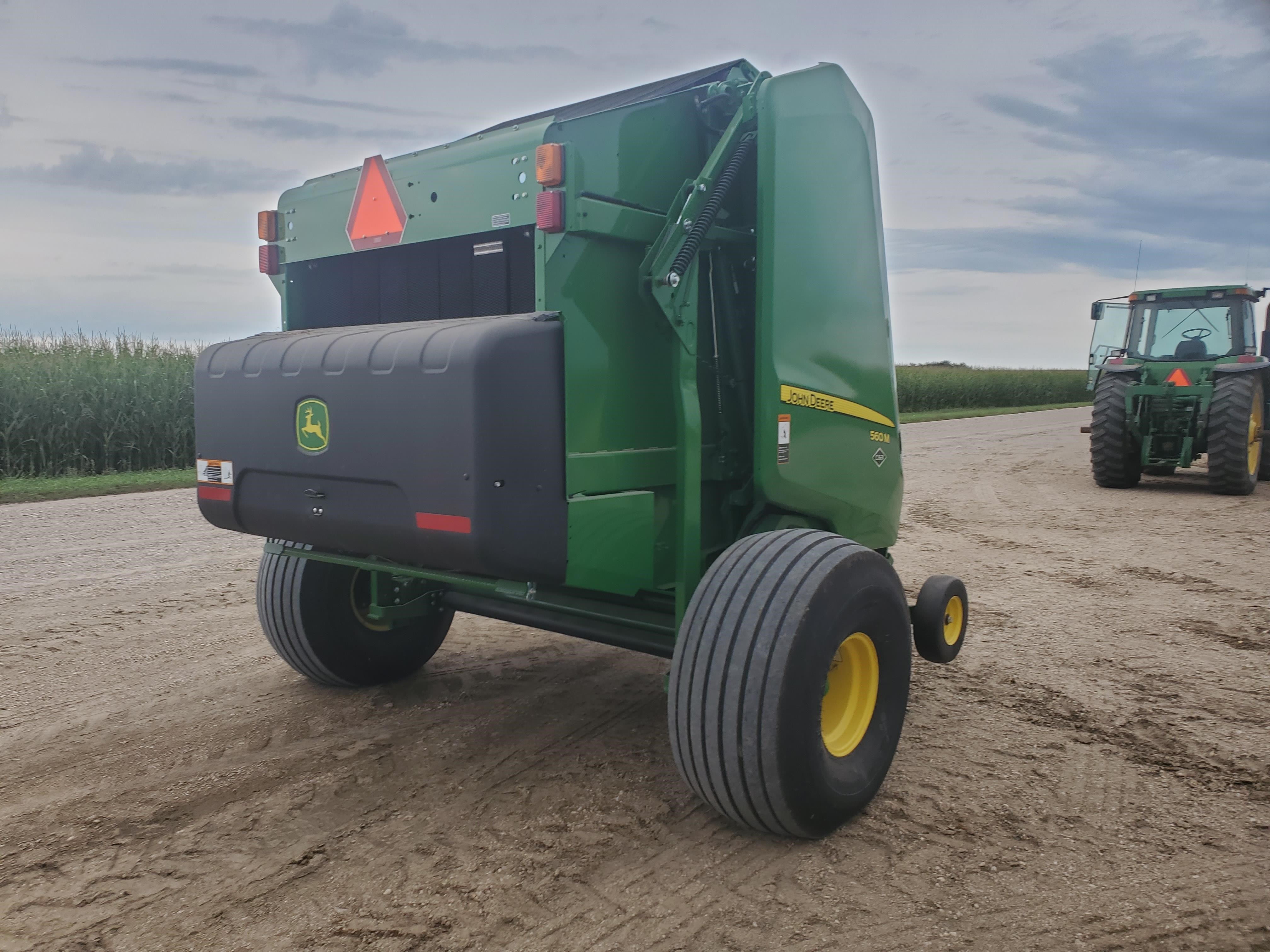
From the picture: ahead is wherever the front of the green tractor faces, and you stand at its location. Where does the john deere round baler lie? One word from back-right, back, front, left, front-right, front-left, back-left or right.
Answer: back

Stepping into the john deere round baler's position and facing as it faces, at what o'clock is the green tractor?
The green tractor is roughly at 12 o'clock from the john deere round baler.

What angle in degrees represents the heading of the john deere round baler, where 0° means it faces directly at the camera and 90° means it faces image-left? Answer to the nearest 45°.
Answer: approximately 225°

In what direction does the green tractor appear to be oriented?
away from the camera
